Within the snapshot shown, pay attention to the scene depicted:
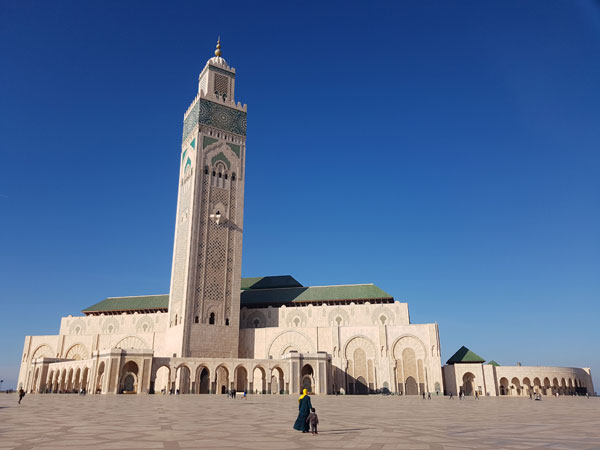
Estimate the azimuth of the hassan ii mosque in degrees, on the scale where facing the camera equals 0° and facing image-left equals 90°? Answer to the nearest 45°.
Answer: approximately 0°
